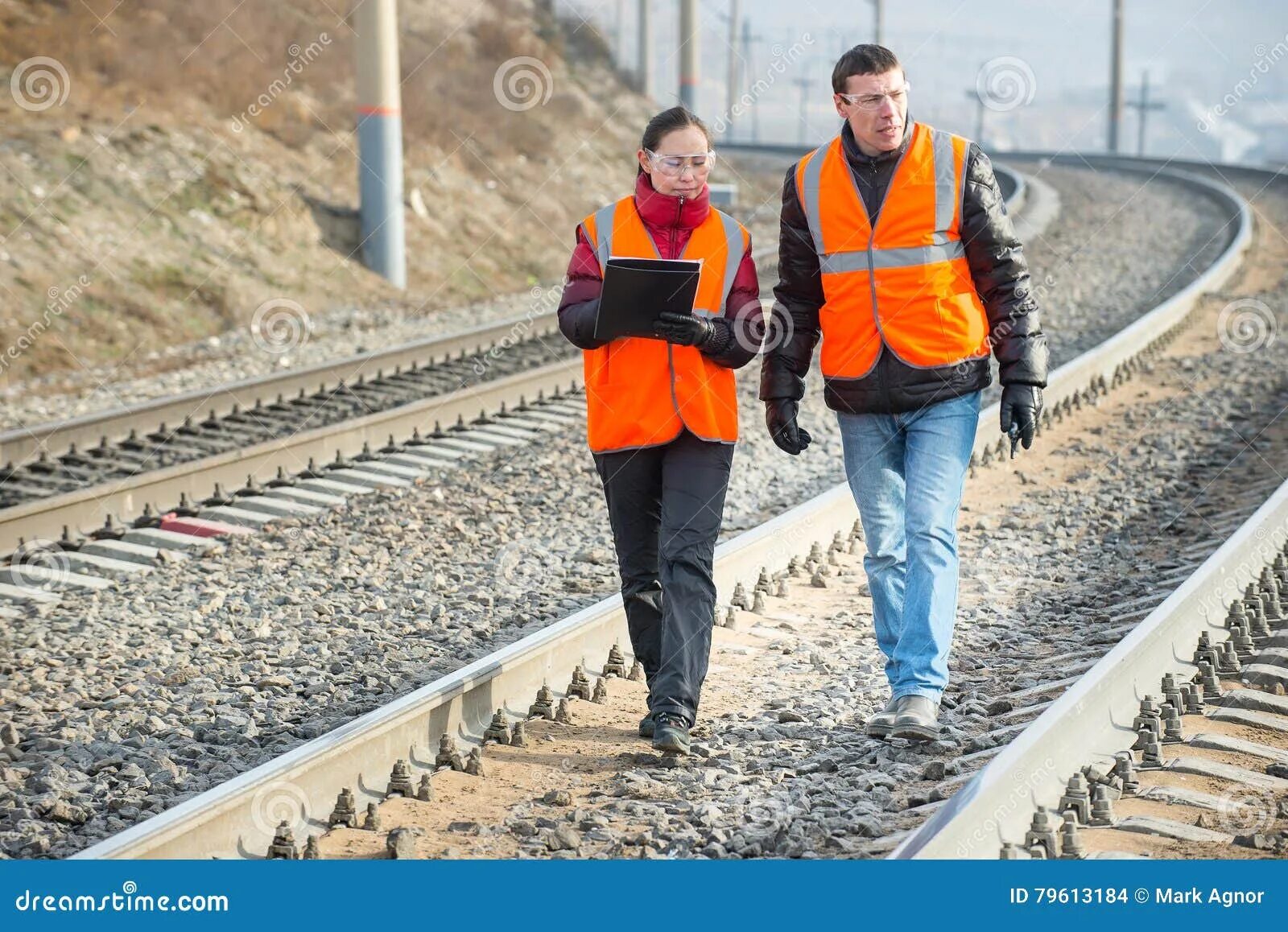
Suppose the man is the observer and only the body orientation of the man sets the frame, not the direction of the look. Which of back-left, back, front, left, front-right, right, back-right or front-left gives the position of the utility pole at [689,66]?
back

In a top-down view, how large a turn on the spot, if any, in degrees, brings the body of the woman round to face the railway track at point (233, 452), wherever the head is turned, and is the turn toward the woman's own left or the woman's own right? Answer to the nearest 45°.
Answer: approximately 135° to the woman's own right

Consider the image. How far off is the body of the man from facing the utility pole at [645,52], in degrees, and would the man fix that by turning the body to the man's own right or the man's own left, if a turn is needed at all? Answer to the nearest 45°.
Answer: approximately 180°

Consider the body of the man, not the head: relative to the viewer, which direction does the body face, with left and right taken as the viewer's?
facing the viewer

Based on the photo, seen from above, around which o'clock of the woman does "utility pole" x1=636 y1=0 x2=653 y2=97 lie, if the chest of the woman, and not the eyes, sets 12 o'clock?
The utility pole is roughly at 6 o'clock from the woman.

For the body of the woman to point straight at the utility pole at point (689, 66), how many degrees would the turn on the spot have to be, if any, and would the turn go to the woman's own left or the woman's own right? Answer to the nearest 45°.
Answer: approximately 180°

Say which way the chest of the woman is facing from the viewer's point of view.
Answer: toward the camera

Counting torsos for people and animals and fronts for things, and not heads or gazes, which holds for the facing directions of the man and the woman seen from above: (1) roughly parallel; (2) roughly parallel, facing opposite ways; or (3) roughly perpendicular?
roughly parallel

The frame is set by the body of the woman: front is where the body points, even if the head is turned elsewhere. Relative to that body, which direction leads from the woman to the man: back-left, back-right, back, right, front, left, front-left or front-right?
left

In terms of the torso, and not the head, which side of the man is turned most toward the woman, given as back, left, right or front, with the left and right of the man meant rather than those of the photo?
right

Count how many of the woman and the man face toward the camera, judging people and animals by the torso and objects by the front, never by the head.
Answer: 2
